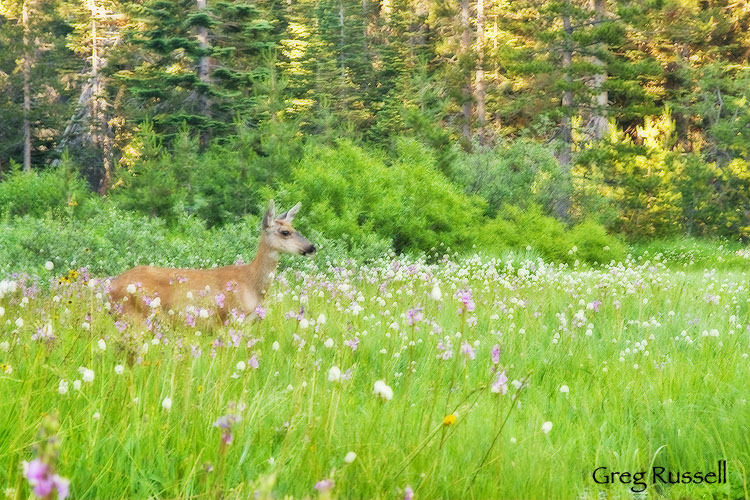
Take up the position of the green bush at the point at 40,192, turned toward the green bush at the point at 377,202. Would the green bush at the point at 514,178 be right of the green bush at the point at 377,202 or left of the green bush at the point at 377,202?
left

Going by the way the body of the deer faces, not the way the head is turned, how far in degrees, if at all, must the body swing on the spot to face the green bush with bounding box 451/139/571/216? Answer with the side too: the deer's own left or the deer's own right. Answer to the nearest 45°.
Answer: approximately 45° to the deer's own left

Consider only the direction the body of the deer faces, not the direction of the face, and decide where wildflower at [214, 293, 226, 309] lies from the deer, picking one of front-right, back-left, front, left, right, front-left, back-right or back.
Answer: right

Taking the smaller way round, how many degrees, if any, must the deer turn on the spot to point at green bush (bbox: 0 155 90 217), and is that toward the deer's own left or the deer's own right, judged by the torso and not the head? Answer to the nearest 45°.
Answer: approximately 90° to the deer's own left

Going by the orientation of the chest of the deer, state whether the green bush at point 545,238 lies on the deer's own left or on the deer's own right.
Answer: on the deer's own left

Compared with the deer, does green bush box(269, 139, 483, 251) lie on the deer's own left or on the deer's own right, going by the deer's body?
on the deer's own left

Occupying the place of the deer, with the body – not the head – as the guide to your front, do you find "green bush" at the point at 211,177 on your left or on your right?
on your left

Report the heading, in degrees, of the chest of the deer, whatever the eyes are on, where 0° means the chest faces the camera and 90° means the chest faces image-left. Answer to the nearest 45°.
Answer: approximately 270°
